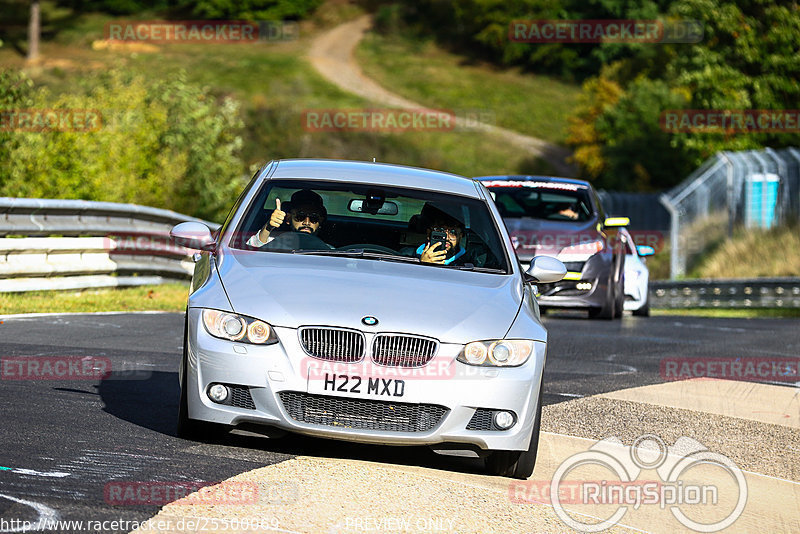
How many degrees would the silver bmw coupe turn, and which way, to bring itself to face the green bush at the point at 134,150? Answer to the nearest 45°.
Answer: approximately 180°

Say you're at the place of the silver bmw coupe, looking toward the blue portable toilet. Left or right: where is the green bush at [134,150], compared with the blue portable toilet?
left

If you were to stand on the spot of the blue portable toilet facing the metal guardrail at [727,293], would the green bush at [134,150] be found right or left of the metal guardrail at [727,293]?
right

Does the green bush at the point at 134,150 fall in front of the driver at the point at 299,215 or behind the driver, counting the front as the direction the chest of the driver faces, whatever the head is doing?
behind

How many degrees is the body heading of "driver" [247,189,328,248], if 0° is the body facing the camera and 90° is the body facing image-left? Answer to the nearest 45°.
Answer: approximately 0°
